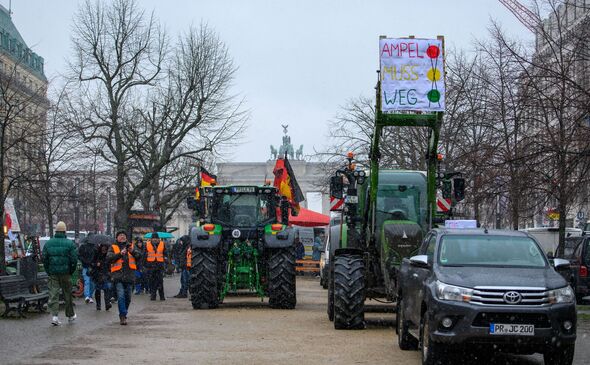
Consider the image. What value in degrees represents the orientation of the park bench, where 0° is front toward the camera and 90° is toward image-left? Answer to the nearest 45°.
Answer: approximately 315°

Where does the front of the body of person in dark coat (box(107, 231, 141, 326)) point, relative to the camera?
toward the camera

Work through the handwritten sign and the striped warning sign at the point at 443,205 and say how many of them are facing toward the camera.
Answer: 2

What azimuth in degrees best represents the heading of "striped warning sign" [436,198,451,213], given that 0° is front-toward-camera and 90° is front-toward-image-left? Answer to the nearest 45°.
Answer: approximately 0°

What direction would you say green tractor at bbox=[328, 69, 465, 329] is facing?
toward the camera

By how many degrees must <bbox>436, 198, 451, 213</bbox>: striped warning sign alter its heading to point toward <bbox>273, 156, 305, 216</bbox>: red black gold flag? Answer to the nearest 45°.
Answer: approximately 135° to its right

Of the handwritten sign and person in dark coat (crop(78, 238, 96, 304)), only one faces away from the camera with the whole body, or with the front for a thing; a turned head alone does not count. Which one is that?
the person in dark coat
